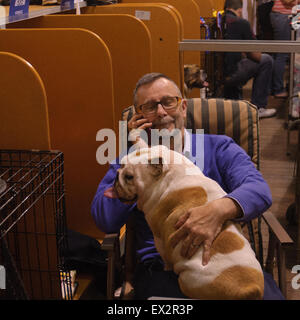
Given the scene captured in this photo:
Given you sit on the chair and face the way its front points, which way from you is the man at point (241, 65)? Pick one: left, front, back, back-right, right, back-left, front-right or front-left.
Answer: back

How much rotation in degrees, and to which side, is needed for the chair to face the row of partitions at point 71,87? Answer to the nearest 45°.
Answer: approximately 90° to its right

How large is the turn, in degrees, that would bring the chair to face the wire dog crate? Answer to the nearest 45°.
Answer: approximately 45° to its right
